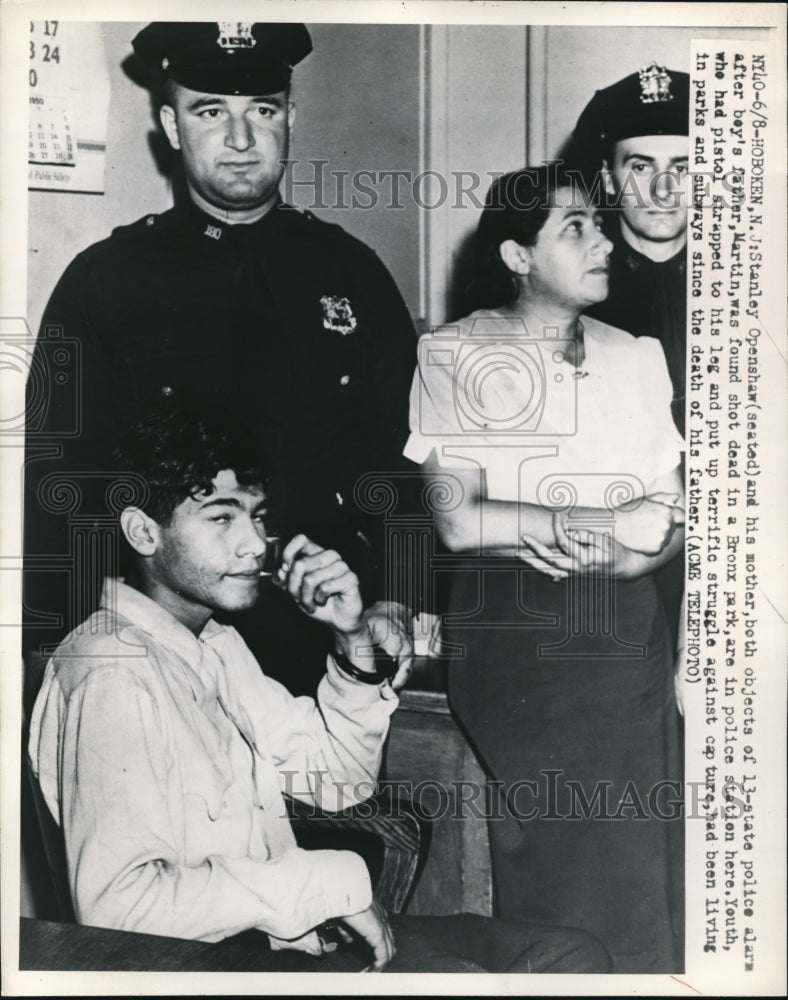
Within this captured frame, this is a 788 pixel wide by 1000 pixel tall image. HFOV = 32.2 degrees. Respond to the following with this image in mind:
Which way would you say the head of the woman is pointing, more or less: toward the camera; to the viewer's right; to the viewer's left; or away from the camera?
to the viewer's right

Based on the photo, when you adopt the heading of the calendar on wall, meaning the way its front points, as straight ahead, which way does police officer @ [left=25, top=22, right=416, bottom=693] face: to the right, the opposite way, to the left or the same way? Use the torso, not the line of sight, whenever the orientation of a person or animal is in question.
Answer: the same way

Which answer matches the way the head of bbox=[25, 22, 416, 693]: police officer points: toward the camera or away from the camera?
toward the camera

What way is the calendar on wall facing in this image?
toward the camera

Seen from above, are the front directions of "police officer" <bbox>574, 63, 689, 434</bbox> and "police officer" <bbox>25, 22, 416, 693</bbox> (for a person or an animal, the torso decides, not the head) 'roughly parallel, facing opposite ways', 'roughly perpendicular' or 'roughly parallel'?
roughly parallel

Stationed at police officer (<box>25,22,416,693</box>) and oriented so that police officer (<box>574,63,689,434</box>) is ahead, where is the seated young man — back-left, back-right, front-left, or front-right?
back-right

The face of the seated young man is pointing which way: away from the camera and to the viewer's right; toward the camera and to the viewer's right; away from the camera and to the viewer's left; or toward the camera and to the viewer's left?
toward the camera and to the viewer's right

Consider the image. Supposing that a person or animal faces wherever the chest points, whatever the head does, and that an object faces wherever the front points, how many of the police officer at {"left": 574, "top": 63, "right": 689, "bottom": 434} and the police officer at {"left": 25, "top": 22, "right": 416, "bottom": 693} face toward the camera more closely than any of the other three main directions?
2

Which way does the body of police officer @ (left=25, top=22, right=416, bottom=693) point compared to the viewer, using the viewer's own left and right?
facing the viewer

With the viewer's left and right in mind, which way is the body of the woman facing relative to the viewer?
facing the viewer and to the right of the viewer
